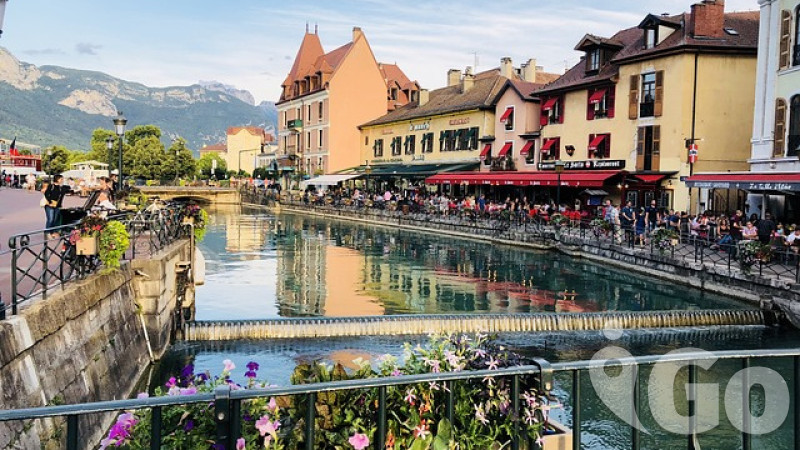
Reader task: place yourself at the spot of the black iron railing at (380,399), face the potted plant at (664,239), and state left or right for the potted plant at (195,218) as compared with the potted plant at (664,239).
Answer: left

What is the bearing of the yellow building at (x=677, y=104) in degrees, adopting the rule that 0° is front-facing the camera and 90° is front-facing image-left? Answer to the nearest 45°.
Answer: approximately 45°
